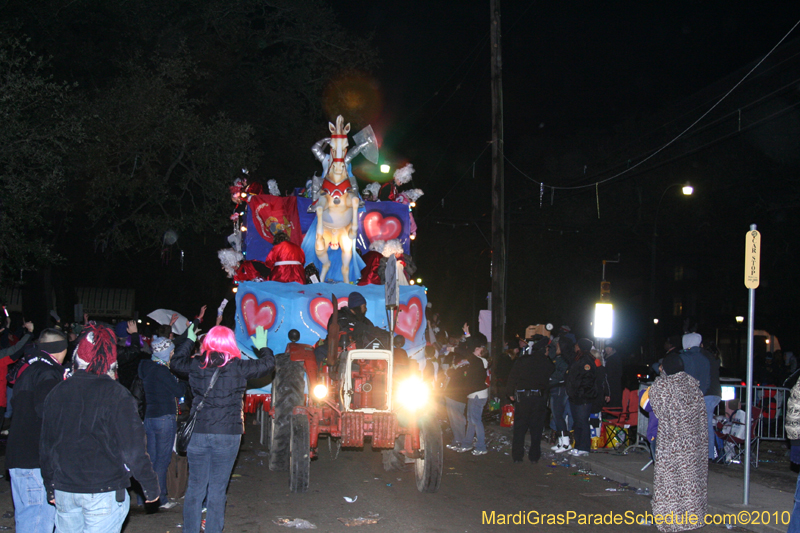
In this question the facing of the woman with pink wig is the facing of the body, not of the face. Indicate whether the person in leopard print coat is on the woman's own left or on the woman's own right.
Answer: on the woman's own right

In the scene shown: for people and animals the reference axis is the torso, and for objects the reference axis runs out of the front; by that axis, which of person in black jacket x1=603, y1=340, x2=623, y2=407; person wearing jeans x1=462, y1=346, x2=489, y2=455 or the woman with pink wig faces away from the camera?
the woman with pink wig

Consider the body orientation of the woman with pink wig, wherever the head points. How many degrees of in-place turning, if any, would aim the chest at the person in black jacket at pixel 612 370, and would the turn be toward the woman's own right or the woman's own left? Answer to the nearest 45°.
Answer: approximately 45° to the woman's own right

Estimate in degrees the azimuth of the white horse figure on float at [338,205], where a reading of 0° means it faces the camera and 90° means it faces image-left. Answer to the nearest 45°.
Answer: approximately 0°

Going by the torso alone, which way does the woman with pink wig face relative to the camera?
away from the camera

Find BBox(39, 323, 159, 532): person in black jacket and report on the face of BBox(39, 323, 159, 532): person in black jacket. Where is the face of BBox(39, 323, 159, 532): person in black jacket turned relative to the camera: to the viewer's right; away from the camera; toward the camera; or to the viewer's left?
away from the camera

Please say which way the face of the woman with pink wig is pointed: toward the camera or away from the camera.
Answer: away from the camera

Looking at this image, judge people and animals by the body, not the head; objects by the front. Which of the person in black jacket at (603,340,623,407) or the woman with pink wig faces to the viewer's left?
the person in black jacket

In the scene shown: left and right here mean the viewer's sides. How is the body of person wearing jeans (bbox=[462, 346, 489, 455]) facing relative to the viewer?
facing to the left of the viewer

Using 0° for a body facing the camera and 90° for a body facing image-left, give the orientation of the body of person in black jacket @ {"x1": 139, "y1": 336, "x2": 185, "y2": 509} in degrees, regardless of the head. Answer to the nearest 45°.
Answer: approximately 225°

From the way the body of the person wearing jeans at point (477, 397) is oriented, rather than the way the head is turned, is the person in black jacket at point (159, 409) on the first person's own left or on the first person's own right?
on the first person's own left
